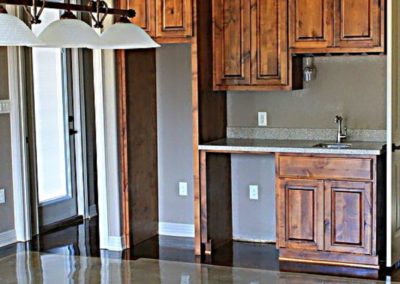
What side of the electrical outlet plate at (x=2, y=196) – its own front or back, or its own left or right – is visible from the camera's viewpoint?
front

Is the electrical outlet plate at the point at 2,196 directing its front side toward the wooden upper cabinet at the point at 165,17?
no

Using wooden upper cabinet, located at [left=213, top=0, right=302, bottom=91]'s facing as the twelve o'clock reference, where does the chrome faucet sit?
The chrome faucet is roughly at 9 o'clock from the wooden upper cabinet.

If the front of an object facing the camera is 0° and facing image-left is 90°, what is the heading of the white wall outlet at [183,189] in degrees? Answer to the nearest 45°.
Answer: approximately 0°

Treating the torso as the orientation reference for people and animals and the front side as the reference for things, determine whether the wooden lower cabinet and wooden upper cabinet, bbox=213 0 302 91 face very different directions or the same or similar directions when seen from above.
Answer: same or similar directions

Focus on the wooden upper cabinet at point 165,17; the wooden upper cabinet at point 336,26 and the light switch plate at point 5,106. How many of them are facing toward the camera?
3

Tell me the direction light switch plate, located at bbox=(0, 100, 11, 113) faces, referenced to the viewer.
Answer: facing the viewer

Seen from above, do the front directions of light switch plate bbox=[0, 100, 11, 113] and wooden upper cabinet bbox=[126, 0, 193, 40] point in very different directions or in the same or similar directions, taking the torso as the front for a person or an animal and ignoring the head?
same or similar directions

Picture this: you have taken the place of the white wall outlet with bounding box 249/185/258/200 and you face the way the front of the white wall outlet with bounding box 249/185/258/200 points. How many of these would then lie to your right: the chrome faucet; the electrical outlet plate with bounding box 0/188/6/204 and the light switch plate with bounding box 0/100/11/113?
2

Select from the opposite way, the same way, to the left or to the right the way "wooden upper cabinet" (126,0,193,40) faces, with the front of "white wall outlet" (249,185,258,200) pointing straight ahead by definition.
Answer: the same way

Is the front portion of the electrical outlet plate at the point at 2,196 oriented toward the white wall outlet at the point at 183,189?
no

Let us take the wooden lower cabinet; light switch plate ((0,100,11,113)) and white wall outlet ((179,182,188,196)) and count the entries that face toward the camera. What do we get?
3
